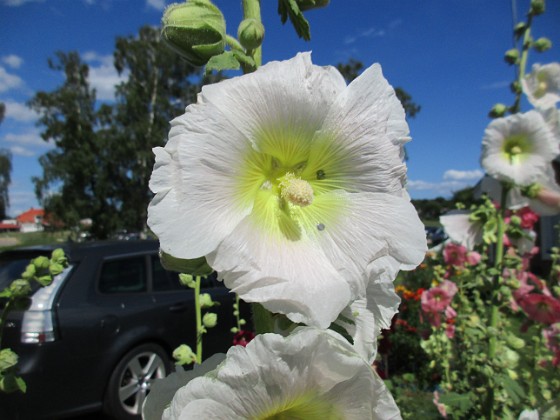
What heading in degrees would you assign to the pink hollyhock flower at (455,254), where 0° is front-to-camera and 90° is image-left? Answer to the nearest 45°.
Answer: approximately 0°

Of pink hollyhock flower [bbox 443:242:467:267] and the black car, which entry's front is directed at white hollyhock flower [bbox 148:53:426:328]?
the pink hollyhock flower

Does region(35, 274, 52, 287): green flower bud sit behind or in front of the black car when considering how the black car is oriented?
behind

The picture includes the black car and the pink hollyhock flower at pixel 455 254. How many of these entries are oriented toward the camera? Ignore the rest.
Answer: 1

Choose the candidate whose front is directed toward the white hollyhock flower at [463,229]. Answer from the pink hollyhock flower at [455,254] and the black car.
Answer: the pink hollyhock flower

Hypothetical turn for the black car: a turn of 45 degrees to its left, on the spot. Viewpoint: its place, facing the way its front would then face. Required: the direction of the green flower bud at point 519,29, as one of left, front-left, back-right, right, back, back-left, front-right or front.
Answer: back-right

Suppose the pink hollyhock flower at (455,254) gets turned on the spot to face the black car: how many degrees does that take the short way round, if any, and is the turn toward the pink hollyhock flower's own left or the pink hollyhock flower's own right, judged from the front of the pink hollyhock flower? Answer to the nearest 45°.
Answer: approximately 90° to the pink hollyhock flower's own right

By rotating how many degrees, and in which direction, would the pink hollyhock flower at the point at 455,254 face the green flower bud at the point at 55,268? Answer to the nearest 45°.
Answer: approximately 45° to its right

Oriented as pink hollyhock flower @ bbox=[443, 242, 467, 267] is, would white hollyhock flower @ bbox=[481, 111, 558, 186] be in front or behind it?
in front

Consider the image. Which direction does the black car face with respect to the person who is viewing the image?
facing away from the viewer and to the right of the viewer
